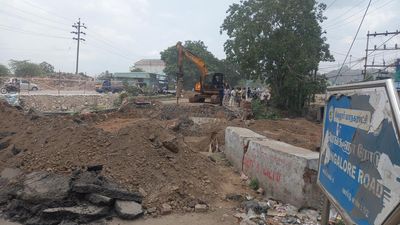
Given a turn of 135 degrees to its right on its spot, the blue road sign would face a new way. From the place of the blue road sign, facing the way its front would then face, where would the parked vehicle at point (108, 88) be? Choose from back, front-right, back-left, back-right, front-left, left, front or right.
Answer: front-left

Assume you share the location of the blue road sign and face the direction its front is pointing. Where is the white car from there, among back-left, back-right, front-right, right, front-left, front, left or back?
right

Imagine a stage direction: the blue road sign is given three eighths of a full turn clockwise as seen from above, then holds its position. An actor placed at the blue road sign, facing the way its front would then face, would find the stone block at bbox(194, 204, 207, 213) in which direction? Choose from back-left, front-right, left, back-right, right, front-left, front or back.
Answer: front-left

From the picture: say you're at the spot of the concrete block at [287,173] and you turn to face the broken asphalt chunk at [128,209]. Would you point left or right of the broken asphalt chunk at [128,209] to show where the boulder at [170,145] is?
right

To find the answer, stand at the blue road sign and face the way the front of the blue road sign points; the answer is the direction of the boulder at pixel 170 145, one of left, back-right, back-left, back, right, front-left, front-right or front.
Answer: right
